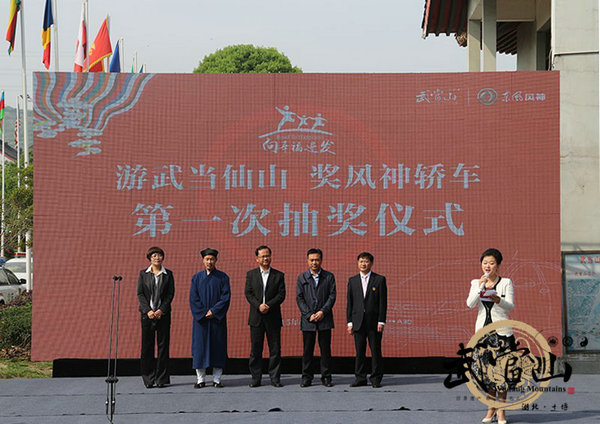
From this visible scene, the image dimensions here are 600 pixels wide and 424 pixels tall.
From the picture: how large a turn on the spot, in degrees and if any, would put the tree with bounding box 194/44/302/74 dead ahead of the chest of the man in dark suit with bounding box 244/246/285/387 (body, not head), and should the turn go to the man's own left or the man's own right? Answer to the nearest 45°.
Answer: approximately 180°

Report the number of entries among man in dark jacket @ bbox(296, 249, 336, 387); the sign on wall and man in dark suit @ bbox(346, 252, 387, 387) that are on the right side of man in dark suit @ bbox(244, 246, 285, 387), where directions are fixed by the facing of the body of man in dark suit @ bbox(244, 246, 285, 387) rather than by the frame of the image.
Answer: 0

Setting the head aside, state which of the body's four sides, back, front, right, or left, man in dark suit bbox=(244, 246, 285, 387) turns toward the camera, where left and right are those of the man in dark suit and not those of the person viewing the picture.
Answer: front

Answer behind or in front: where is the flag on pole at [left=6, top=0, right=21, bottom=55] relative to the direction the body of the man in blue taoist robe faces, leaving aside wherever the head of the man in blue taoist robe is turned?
behind

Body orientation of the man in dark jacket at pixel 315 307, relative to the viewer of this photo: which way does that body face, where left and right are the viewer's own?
facing the viewer

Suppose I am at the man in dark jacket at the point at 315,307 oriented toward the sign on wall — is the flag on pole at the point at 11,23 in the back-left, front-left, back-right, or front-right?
back-left

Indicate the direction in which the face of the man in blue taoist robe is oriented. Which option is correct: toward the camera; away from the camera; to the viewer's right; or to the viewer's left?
toward the camera

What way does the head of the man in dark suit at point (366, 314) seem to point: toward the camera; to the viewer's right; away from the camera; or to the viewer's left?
toward the camera

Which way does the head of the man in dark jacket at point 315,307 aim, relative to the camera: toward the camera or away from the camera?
toward the camera

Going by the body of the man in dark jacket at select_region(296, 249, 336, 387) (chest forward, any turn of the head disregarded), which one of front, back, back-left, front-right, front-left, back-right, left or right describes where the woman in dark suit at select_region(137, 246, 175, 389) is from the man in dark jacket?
right

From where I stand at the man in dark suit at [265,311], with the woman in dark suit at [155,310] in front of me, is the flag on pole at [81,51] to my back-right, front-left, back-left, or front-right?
front-right

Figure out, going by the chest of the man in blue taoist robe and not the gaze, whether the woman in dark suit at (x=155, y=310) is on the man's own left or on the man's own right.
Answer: on the man's own right

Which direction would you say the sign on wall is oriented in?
toward the camera

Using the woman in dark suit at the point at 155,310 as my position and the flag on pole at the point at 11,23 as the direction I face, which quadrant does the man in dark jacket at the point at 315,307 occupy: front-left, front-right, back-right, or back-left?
back-right

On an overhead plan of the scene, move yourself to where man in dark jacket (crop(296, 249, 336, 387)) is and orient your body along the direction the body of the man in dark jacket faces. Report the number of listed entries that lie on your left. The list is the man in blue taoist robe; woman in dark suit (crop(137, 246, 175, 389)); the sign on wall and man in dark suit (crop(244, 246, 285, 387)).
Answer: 1

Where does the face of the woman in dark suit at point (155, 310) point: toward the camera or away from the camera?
toward the camera
